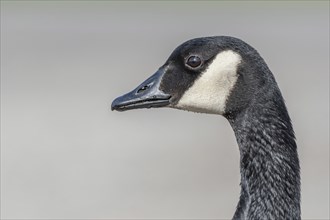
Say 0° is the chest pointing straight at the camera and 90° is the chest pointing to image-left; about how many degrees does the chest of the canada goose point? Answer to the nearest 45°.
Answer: approximately 90°
